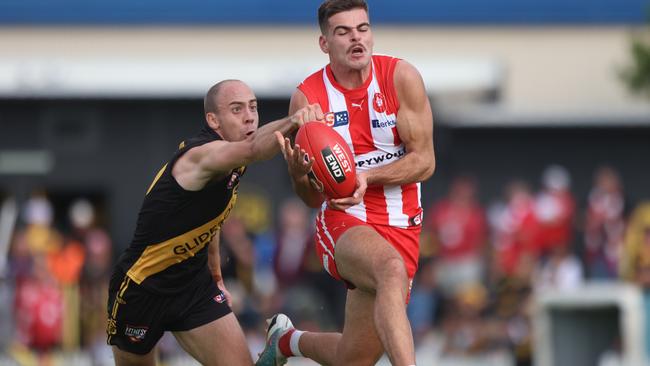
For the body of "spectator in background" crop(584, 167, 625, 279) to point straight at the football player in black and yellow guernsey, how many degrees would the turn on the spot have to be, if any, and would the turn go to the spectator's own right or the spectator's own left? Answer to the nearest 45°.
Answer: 0° — they already face them

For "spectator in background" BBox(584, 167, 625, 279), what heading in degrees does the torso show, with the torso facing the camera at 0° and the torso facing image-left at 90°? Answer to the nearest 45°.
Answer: approximately 0°

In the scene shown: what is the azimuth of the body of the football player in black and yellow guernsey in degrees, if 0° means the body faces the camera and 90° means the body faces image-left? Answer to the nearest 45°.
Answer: approximately 315°

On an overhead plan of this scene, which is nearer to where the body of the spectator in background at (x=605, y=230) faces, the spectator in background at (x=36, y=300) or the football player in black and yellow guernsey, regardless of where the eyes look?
the football player in black and yellow guernsey

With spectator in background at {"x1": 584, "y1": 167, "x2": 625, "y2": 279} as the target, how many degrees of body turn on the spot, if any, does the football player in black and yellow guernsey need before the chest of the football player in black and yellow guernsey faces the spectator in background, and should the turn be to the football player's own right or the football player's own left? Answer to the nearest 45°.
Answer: approximately 90° to the football player's own left

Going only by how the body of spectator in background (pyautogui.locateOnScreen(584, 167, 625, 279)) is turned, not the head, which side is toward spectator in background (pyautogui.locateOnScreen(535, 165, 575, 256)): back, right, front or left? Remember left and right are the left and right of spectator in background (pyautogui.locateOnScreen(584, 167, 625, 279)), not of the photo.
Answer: right

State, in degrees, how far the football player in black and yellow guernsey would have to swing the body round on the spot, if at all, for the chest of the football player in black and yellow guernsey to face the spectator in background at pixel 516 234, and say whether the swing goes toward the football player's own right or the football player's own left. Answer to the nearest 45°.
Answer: approximately 90° to the football player's own left

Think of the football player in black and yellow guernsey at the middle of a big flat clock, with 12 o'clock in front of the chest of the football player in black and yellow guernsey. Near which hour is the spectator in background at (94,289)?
The spectator in background is roughly at 7 o'clock from the football player in black and yellow guernsey.
